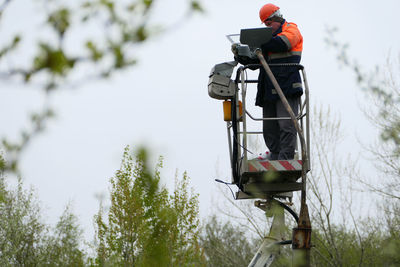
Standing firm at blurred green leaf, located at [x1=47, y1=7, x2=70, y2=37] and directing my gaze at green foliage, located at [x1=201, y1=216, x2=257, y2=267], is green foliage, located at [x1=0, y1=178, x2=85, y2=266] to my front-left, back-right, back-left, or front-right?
front-left

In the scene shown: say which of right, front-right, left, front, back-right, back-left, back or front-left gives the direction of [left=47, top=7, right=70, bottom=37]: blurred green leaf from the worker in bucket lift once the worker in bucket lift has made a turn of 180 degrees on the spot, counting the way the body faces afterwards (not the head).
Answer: right

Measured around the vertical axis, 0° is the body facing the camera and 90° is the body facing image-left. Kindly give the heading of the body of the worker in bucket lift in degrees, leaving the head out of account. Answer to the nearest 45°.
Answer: approximately 90°
